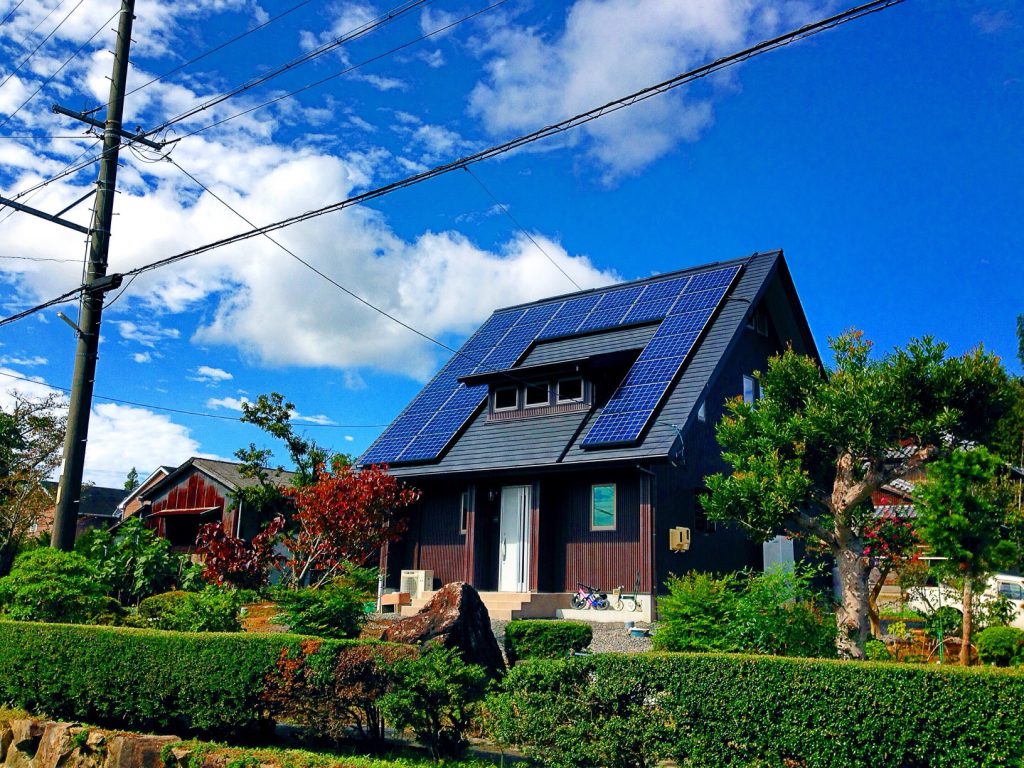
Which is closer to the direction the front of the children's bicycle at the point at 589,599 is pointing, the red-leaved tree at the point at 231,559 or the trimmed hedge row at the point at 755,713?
the red-leaved tree

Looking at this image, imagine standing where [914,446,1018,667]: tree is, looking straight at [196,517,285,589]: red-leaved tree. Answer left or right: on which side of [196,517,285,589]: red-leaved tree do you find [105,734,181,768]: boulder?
left

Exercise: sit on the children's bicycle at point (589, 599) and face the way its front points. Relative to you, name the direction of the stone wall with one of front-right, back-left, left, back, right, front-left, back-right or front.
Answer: front-left

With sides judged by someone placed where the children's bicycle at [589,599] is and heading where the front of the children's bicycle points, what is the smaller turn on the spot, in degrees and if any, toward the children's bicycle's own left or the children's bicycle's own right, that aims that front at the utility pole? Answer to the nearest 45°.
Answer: approximately 45° to the children's bicycle's own left

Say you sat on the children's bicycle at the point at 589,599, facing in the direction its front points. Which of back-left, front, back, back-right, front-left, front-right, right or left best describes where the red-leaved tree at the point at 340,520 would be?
front

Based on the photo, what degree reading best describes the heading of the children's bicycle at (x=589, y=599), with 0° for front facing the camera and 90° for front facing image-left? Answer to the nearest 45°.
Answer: approximately 90°

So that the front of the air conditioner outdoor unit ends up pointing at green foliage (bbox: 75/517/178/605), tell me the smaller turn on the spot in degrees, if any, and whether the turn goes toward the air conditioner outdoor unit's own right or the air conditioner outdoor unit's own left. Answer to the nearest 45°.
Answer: approximately 45° to the air conditioner outdoor unit's own right

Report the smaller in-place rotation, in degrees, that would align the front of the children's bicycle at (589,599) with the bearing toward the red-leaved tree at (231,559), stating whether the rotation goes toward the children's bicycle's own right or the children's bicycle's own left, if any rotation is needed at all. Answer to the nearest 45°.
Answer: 0° — it already faces it

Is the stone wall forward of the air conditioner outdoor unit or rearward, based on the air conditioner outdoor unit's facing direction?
forward

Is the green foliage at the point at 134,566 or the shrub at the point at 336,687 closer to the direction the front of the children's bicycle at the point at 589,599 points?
the green foliage

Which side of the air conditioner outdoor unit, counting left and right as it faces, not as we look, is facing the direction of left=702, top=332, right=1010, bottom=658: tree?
left

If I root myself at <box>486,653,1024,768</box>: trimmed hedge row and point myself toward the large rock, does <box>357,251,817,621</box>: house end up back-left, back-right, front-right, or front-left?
front-right

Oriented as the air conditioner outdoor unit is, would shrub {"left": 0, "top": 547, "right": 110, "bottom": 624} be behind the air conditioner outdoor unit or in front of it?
in front

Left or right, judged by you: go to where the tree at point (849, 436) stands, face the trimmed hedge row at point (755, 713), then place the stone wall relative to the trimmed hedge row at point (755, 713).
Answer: right

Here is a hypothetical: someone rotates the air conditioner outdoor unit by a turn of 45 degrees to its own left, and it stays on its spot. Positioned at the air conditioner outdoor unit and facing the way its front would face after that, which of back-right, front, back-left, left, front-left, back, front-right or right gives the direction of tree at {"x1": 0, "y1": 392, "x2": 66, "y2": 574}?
back-right

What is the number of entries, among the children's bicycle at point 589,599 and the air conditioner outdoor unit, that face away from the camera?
0

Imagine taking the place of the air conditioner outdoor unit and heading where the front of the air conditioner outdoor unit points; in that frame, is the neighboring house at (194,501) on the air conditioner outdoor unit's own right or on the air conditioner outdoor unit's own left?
on the air conditioner outdoor unit's own right
